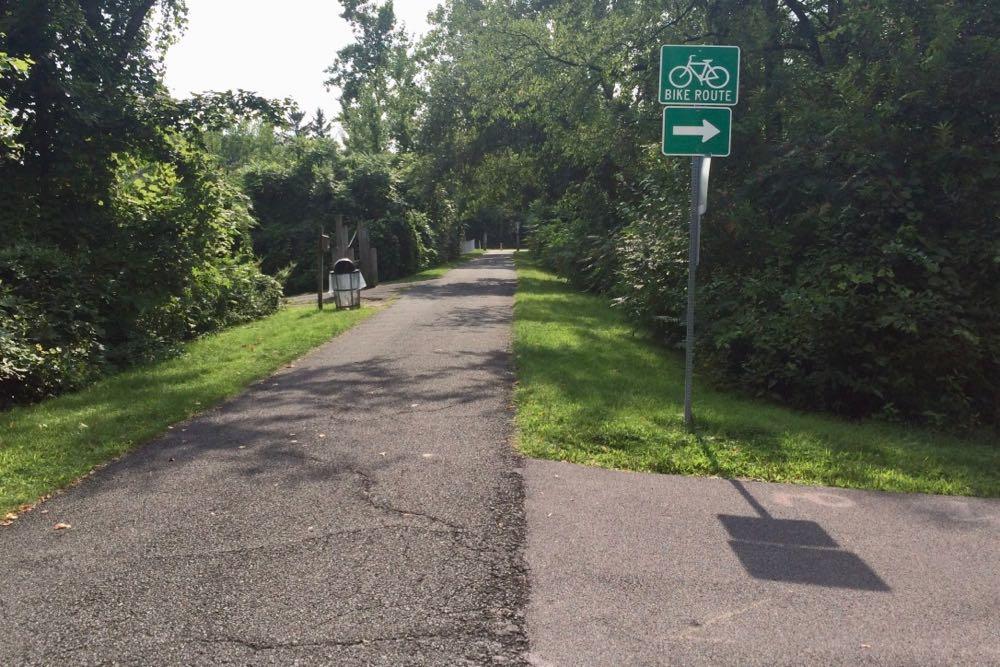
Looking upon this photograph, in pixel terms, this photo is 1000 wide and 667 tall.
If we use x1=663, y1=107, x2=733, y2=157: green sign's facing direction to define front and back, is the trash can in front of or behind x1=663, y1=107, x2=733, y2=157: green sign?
behind

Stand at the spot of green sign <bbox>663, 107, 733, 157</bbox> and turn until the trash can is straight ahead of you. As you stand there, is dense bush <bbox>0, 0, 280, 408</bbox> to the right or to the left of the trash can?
left

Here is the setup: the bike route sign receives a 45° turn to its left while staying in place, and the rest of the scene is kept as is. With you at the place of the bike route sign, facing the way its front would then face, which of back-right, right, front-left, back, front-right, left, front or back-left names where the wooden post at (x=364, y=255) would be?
back

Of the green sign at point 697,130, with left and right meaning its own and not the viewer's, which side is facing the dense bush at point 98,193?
right

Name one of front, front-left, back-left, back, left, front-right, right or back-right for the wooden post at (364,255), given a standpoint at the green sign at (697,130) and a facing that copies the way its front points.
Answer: back-right

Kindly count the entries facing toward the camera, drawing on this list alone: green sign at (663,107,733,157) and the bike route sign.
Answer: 2

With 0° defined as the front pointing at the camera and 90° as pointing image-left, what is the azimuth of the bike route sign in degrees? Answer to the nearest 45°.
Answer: approximately 0°

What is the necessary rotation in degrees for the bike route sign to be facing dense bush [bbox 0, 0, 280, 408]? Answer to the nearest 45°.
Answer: approximately 90° to its right

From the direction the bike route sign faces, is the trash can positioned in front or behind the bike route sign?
behind
